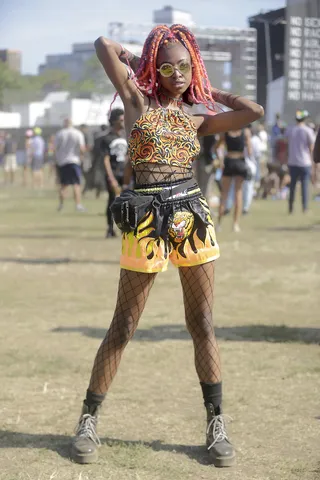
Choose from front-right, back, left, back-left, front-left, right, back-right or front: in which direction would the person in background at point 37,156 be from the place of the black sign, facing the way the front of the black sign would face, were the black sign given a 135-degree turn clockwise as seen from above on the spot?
back-left

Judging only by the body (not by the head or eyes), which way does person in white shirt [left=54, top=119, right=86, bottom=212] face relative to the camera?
away from the camera

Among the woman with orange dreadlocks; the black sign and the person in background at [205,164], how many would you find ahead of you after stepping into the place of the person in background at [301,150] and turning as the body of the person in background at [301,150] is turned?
1

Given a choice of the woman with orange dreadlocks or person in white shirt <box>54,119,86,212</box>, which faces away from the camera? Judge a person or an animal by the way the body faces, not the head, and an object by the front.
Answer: the person in white shirt

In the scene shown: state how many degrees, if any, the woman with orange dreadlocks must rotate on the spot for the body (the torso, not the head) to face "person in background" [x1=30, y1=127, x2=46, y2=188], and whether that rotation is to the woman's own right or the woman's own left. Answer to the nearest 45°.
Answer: approximately 180°

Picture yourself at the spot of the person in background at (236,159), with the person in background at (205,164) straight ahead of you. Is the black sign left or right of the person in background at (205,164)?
right

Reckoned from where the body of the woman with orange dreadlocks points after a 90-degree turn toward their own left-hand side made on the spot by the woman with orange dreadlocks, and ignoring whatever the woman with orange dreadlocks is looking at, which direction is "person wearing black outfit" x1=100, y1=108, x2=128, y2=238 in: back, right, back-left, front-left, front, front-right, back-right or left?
left

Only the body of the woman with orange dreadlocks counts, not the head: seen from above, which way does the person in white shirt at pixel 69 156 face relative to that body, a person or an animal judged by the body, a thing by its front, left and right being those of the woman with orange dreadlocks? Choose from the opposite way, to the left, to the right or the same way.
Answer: the opposite way
